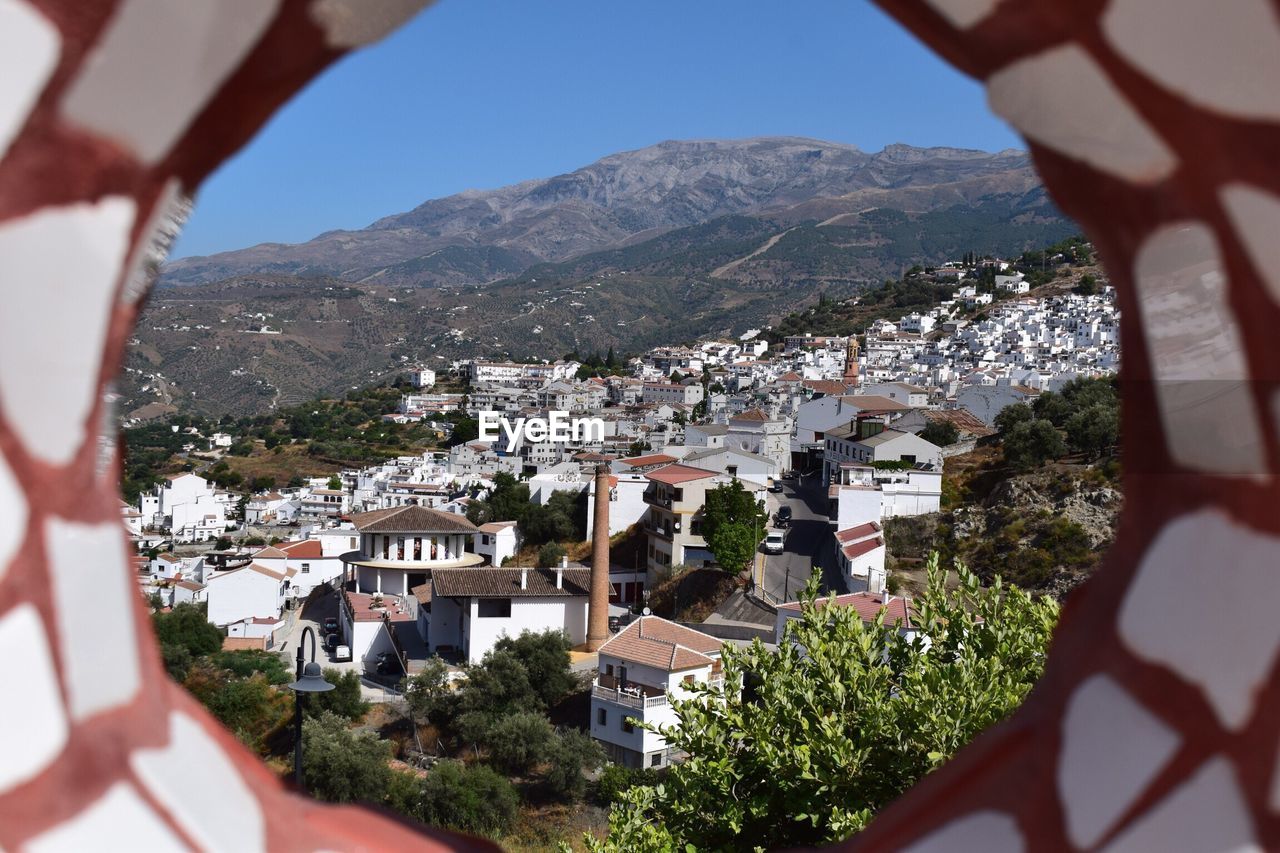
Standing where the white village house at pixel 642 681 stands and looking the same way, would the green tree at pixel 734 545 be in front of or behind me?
behind

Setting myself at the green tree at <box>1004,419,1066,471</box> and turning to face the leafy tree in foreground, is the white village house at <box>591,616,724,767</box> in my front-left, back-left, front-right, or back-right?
front-right

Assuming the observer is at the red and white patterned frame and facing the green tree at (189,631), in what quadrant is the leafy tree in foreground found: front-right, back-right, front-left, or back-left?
front-right

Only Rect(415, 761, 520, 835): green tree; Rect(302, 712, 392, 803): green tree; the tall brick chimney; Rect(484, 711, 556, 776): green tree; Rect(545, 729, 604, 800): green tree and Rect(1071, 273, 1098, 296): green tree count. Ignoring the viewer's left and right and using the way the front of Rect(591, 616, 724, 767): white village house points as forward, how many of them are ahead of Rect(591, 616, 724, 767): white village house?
4

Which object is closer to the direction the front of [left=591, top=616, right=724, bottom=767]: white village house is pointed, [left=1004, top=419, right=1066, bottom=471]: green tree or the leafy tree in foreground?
the leafy tree in foreground

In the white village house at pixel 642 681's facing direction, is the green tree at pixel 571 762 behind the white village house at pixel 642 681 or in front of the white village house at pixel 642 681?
in front

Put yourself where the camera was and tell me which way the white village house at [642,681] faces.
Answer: facing the viewer and to the left of the viewer

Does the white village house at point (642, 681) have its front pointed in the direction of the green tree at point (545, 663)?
no

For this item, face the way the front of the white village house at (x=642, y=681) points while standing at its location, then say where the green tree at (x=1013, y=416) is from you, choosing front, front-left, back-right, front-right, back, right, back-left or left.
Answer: back

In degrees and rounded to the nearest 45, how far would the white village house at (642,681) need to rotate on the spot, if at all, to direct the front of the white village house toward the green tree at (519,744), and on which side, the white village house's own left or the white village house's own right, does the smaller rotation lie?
0° — it already faces it

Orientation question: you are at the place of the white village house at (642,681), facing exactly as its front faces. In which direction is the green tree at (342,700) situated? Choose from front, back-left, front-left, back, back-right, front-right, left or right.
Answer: front-right

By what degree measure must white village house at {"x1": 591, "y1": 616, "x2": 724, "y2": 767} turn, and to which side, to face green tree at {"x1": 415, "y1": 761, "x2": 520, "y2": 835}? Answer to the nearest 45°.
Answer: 0° — it already faces it

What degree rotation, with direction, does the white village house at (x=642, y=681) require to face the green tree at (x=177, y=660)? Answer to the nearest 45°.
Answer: approximately 45° to its right

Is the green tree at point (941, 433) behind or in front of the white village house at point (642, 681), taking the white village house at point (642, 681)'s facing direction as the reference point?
behind

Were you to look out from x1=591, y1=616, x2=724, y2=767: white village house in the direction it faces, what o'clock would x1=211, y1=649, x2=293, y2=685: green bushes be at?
The green bushes is roughly at 2 o'clock from the white village house.

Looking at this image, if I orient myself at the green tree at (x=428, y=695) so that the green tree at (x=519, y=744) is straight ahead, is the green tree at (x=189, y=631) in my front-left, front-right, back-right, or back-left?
back-right

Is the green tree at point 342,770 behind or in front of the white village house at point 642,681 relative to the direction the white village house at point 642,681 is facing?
in front

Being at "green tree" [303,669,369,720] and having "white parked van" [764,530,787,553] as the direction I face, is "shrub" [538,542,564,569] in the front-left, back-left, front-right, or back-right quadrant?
front-left

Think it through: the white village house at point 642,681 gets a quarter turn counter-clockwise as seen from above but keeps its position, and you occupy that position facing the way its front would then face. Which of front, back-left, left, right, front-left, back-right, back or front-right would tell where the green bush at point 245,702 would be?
back-right

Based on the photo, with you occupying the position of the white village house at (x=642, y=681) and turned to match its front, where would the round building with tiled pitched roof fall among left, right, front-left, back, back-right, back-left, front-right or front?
right

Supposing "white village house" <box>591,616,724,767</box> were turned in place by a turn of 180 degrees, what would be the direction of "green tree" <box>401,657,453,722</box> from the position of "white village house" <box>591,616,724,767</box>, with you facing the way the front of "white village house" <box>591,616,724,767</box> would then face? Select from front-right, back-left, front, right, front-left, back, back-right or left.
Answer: back-left
